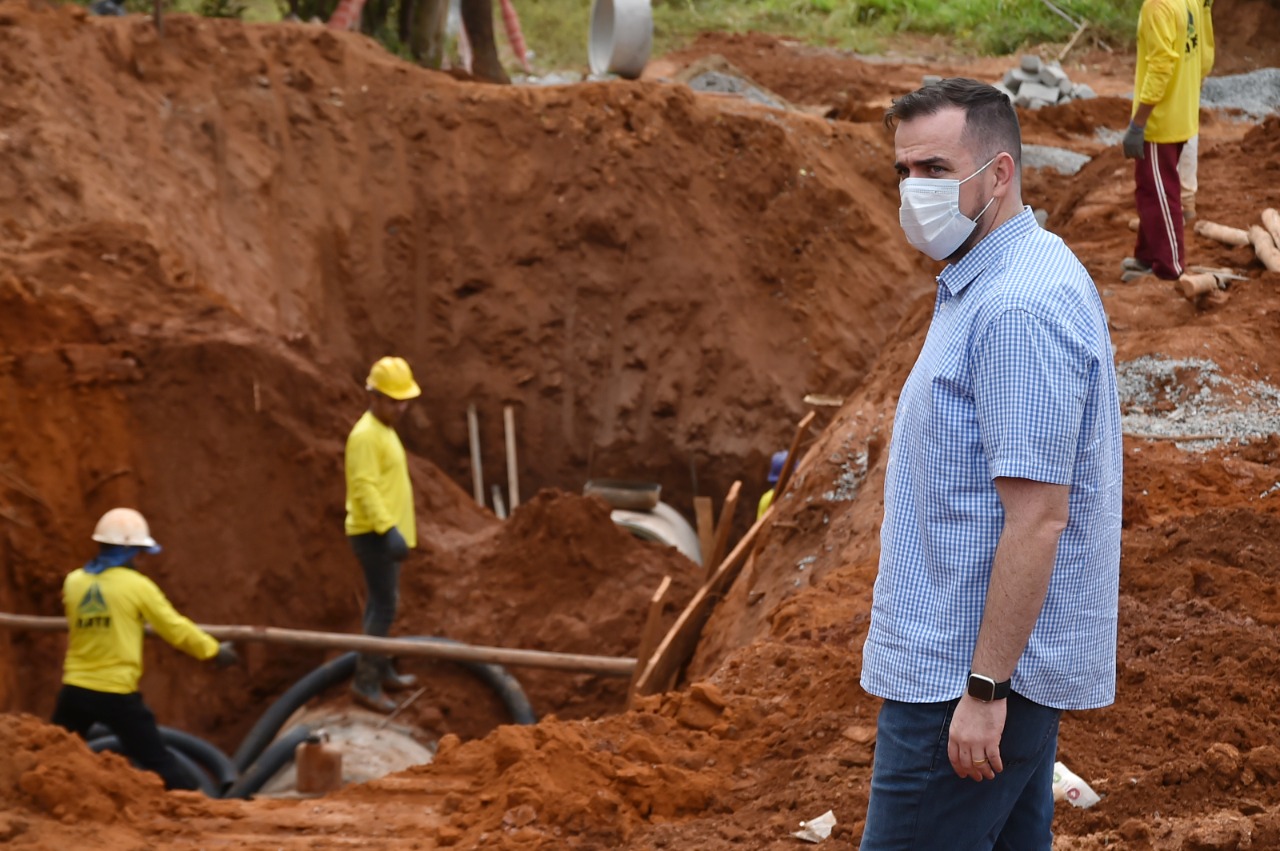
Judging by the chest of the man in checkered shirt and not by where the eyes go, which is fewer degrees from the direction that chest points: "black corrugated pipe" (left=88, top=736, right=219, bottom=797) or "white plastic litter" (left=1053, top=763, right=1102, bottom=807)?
the black corrugated pipe

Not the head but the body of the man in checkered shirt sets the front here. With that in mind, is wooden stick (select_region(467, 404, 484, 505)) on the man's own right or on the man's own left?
on the man's own right

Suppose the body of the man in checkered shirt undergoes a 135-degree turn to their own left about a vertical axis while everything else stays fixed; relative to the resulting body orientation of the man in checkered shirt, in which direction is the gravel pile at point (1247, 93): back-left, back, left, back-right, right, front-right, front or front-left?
back-left

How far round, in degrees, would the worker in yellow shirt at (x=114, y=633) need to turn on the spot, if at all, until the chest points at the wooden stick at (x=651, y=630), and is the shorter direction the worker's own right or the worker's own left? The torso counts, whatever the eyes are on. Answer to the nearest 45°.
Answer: approximately 45° to the worker's own right

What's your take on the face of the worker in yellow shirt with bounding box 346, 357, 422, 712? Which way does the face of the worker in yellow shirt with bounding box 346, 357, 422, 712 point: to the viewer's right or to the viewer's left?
to the viewer's right

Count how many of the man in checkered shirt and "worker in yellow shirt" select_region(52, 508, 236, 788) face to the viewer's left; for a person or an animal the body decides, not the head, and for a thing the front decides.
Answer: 1

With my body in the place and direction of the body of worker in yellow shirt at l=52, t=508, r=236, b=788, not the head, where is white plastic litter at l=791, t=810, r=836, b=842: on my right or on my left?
on my right

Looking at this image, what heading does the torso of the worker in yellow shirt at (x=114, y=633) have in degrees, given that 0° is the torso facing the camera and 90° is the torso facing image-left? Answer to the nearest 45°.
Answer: approximately 225°

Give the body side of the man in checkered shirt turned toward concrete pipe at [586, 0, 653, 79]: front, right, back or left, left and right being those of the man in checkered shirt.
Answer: right

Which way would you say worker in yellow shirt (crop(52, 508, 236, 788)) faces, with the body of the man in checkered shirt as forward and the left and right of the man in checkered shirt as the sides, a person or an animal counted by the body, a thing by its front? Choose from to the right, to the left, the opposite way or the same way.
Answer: to the right

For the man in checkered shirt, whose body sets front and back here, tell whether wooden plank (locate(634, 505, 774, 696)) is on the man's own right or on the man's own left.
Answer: on the man's own right

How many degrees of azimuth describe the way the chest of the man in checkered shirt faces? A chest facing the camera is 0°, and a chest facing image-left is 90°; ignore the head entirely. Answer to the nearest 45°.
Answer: approximately 90°
